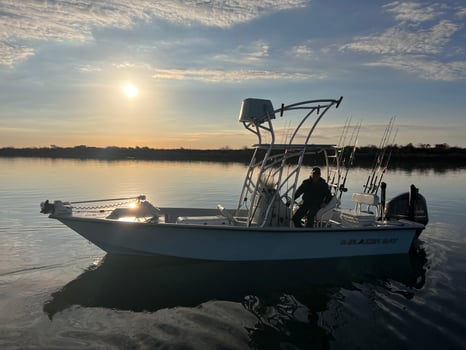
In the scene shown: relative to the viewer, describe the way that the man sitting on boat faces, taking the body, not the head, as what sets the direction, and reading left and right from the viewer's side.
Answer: facing the viewer and to the left of the viewer

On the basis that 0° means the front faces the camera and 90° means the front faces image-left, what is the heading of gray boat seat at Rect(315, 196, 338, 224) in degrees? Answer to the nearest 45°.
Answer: approximately 90°

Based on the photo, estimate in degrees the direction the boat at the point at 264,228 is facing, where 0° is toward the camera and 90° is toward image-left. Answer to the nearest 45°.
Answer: approximately 90°
